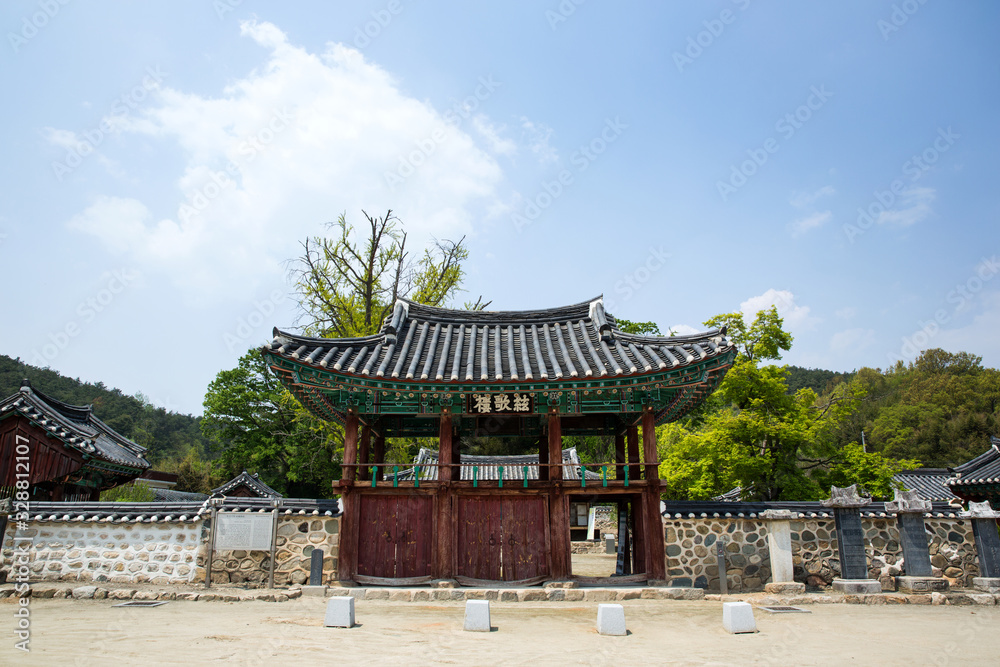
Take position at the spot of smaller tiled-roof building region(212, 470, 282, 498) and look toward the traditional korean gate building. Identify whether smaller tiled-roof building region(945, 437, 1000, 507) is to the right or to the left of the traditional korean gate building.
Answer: left

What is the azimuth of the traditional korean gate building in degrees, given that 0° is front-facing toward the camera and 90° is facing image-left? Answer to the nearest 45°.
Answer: approximately 0°

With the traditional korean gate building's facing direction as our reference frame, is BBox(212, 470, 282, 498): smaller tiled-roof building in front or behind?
behind

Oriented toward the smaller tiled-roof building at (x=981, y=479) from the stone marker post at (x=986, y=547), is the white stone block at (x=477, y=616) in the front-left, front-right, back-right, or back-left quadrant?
back-left

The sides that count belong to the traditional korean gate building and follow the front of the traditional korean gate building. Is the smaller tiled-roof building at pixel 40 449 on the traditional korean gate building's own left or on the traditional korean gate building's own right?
on the traditional korean gate building's own right

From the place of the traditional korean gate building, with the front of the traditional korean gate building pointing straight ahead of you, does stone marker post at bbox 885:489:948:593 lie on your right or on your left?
on your left

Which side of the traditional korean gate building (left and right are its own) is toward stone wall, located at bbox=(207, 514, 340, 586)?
right

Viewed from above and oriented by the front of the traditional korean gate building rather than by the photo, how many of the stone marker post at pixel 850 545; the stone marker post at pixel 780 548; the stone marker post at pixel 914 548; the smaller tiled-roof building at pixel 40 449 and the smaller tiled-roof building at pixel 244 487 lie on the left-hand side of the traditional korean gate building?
3

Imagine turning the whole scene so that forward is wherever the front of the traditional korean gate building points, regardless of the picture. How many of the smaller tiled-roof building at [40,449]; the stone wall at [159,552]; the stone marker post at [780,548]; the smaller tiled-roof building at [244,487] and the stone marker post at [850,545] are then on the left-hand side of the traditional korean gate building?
2

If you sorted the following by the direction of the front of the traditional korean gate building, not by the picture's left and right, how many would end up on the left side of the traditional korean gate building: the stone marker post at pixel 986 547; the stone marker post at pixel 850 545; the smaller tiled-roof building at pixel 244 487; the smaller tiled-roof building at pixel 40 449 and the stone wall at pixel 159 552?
2

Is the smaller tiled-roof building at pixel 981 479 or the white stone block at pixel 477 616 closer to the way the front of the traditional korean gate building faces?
the white stone block

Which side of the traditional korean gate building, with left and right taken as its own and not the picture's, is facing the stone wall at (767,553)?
left

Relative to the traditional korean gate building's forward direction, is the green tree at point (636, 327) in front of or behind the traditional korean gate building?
behind
